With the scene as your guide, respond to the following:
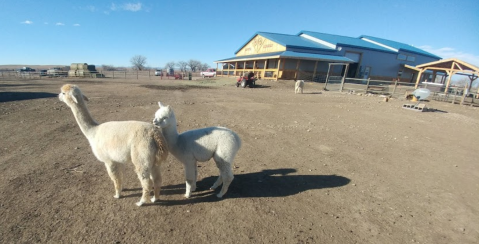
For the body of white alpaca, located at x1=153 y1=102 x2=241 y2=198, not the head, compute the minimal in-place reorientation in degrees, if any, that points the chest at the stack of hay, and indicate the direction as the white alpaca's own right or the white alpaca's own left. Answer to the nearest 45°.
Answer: approximately 45° to the white alpaca's own right

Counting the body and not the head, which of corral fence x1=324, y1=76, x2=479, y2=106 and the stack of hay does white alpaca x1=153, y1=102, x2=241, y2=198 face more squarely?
the stack of hay

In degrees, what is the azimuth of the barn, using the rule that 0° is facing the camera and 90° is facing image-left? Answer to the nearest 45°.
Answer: approximately 45°

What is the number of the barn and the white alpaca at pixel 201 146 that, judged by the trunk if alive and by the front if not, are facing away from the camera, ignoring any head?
0

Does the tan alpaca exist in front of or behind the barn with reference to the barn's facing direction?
in front

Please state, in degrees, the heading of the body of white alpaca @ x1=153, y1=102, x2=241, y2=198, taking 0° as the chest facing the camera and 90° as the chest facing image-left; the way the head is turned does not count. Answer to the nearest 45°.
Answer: approximately 90°

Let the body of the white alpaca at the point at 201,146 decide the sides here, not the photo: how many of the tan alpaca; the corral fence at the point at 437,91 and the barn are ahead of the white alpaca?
1

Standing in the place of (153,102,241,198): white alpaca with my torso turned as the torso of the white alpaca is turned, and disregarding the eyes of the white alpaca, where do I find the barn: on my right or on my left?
on my right

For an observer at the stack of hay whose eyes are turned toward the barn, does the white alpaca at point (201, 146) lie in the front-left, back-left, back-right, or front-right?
front-right

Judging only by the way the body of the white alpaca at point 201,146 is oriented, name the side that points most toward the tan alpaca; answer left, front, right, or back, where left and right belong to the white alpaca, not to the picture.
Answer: front

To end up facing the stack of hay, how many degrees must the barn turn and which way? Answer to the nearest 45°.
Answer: approximately 45° to its right

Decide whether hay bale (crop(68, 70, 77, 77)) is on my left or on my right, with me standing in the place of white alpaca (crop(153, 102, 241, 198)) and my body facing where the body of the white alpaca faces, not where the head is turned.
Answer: on my right

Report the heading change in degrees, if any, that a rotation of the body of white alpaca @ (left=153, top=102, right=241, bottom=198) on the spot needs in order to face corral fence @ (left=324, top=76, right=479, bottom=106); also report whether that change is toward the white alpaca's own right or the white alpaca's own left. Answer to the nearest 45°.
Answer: approximately 135° to the white alpaca's own right
